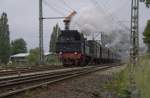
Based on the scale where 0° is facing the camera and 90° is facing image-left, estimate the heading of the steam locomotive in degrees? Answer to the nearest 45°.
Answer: approximately 45°
